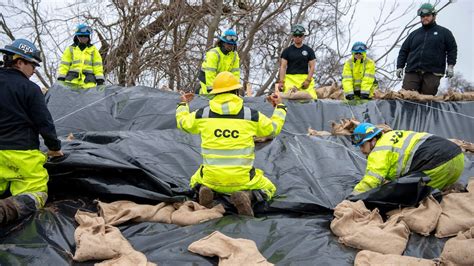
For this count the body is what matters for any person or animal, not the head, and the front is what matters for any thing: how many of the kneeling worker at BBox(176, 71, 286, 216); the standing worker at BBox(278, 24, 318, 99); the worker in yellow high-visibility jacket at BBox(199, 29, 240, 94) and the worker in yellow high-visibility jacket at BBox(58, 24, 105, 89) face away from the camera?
1

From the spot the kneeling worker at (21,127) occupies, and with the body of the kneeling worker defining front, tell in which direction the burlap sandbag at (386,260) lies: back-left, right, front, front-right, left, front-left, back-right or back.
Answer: right

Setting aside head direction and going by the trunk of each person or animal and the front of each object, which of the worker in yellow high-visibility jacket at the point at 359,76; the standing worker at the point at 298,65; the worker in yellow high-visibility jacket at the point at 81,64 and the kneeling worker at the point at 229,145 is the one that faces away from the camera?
the kneeling worker

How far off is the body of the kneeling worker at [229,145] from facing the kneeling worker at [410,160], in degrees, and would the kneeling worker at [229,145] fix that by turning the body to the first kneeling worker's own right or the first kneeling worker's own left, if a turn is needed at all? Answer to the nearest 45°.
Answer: approximately 90° to the first kneeling worker's own right

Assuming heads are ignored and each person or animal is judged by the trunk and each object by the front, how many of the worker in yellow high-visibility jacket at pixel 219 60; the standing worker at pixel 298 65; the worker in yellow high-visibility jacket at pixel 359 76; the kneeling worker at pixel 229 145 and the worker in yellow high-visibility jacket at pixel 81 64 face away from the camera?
1

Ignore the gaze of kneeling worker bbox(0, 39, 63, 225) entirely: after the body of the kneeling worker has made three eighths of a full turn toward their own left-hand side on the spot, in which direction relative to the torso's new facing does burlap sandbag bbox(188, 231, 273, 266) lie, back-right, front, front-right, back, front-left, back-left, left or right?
back-left

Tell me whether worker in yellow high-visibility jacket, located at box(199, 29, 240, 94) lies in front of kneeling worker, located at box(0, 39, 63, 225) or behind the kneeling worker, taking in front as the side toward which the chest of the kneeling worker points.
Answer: in front

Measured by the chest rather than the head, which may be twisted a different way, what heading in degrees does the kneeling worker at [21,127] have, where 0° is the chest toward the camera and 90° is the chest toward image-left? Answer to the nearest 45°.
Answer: approximately 225°

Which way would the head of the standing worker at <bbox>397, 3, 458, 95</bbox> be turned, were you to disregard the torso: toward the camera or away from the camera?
toward the camera

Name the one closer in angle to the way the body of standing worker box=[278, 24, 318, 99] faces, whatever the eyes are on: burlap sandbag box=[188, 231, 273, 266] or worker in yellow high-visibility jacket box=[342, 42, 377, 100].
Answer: the burlap sandbag

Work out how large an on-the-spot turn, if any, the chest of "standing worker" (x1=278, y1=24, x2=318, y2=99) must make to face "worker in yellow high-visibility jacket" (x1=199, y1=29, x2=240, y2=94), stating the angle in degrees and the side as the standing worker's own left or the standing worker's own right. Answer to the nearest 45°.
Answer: approximately 45° to the standing worker's own right

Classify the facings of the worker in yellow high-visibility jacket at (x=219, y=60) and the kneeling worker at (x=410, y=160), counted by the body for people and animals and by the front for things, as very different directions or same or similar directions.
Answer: very different directions

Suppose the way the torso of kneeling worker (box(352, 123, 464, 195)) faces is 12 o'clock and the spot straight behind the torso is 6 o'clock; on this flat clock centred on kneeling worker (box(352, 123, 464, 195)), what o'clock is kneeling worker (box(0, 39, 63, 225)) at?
kneeling worker (box(0, 39, 63, 225)) is roughly at 11 o'clock from kneeling worker (box(352, 123, 464, 195)).

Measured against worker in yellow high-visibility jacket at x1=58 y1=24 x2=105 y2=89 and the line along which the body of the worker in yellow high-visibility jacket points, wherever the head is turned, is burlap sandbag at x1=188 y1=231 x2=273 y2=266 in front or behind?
in front

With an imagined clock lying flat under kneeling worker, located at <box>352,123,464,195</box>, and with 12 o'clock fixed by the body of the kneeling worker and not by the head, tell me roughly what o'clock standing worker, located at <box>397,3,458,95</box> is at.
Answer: The standing worker is roughly at 3 o'clock from the kneeling worker.

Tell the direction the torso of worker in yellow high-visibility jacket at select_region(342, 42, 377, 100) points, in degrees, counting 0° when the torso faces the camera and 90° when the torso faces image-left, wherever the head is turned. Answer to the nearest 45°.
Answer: approximately 0°

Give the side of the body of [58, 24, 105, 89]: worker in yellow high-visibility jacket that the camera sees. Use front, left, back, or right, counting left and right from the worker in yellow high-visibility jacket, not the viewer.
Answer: front

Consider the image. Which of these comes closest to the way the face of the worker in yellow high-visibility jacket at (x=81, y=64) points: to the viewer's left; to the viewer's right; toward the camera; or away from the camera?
toward the camera

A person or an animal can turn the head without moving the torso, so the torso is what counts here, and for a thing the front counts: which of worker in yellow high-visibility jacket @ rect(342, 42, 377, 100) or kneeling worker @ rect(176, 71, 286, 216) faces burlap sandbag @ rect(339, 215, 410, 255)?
the worker in yellow high-visibility jacket

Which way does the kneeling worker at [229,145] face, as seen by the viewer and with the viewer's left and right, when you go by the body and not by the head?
facing away from the viewer

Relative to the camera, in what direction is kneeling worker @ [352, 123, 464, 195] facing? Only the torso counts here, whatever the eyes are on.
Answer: to the viewer's left

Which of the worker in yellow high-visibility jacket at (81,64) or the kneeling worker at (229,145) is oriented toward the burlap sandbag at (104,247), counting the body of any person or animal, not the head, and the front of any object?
the worker in yellow high-visibility jacket
